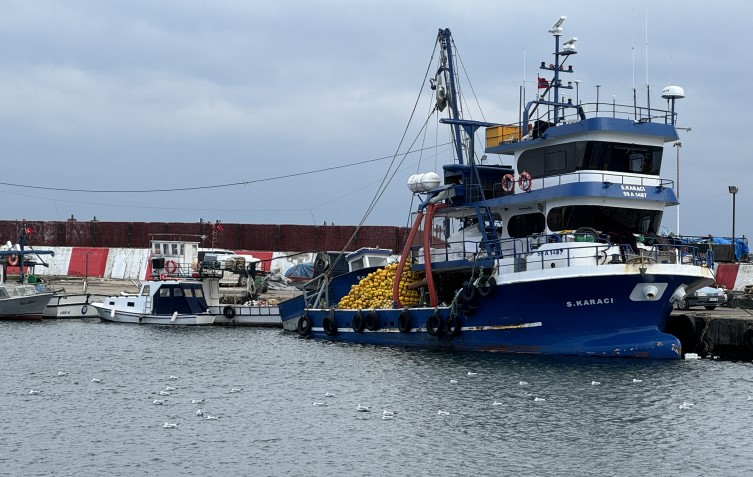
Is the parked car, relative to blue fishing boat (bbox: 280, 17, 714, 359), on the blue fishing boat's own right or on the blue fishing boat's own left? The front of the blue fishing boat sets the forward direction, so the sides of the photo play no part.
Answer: on the blue fishing boat's own left

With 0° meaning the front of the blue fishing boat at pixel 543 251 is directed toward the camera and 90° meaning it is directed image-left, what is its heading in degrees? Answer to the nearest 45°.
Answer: approximately 315°
